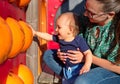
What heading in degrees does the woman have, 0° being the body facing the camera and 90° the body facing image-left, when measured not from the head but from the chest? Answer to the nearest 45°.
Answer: approximately 45°

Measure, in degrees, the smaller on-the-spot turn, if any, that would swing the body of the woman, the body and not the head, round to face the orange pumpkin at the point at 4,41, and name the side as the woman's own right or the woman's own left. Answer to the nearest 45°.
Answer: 0° — they already face it

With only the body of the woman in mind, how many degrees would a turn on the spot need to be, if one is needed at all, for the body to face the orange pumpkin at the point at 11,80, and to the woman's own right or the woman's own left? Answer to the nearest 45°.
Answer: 0° — they already face it

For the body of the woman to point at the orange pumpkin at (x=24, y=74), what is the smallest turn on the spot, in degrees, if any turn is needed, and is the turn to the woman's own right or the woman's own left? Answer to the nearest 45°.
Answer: approximately 45° to the woman's own right
